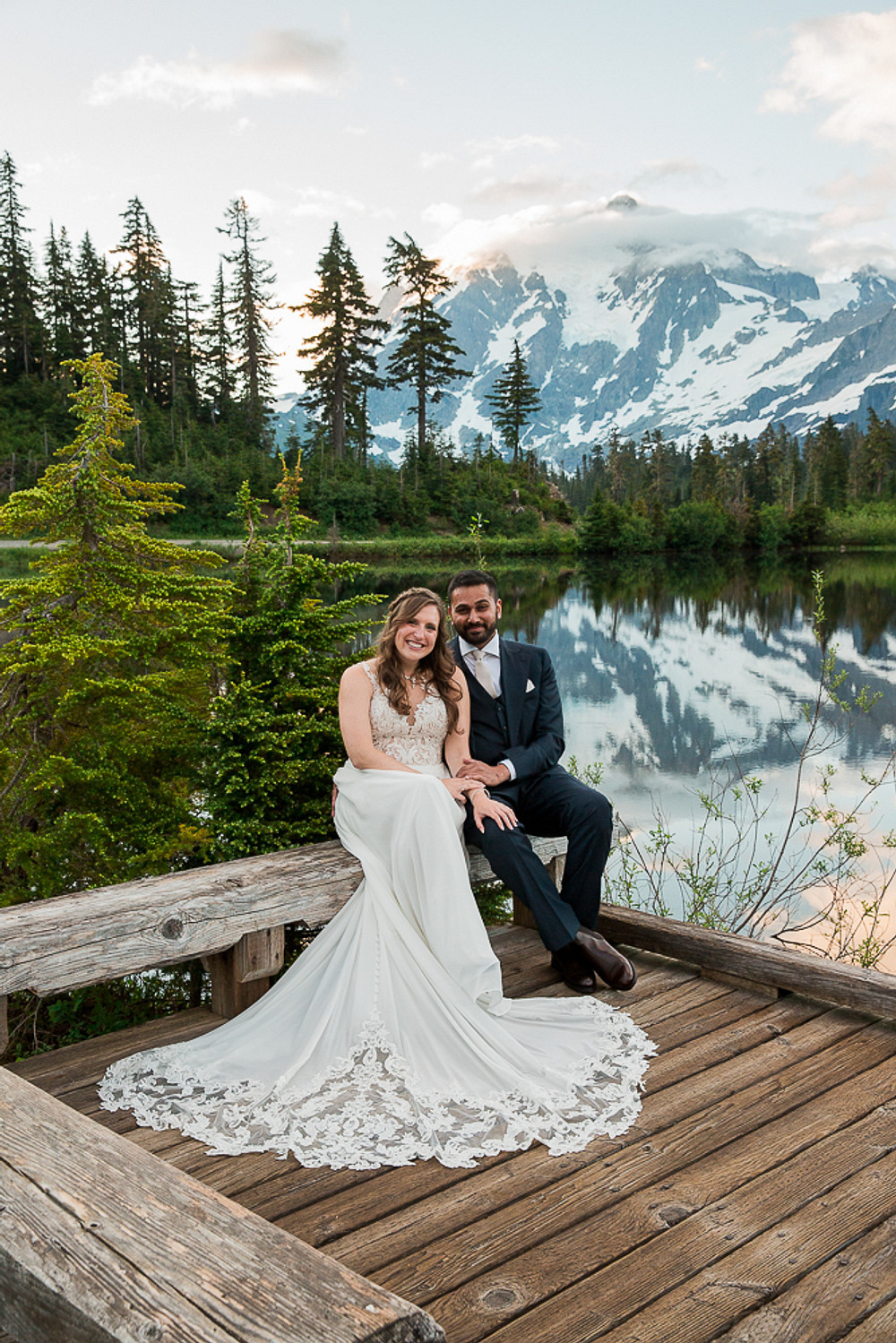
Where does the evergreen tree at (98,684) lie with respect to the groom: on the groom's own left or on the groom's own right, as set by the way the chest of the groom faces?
on the groom's own right

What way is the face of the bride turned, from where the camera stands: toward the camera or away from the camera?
toward the camera

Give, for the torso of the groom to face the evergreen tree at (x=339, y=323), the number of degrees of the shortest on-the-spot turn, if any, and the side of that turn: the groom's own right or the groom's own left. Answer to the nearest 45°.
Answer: approximately 180°

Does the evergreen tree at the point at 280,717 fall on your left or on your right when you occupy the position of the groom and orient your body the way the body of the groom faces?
on your right

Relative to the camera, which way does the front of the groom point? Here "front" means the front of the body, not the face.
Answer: toward the camera
